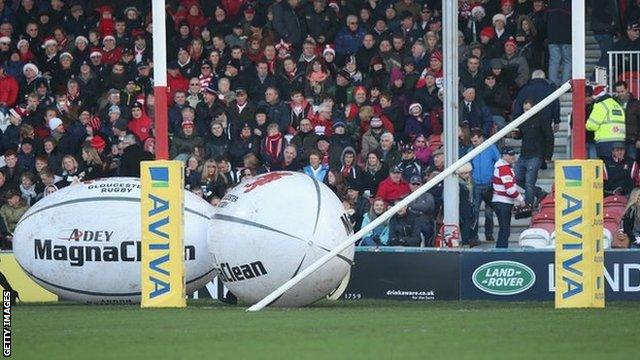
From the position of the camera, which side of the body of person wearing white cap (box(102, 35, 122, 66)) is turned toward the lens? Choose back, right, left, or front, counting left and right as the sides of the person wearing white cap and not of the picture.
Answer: front

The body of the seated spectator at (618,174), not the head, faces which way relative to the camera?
toward the camera

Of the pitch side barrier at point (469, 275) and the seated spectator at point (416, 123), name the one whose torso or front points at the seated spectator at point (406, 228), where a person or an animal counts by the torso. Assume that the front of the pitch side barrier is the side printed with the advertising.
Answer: the seated spectator at point (416, 123)

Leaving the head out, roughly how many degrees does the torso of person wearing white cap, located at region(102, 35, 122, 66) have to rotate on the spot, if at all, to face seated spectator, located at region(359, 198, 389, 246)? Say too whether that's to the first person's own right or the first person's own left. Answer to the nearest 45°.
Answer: approximately 45° to the first person's own left

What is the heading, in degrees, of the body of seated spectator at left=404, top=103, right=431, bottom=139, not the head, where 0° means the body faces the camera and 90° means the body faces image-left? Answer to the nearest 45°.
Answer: approximately 0°

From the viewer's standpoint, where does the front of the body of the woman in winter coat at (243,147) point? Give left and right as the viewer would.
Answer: facing the viewer

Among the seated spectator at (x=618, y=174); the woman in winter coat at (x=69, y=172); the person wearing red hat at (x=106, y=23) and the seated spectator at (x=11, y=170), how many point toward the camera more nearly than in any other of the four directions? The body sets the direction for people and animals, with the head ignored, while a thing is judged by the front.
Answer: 4

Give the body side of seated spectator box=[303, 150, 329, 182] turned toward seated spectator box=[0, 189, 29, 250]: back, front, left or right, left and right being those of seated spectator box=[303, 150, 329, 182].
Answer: right

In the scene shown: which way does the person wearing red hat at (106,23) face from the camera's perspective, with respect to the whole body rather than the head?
toward the camera
